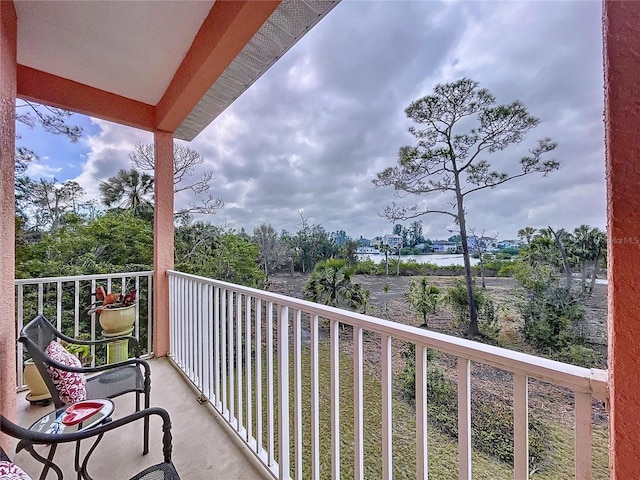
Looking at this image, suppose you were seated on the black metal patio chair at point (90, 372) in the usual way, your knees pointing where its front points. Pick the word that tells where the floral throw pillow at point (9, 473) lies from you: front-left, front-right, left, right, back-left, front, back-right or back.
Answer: right

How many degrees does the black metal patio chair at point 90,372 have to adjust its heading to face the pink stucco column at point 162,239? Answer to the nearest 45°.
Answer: approximately 45° to its left

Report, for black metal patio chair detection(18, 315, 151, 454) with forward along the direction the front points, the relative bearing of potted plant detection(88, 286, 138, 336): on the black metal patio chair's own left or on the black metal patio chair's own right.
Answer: on the black metal patio chair's own left

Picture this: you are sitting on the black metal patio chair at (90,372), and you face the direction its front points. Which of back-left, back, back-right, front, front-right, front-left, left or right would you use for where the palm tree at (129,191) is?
left

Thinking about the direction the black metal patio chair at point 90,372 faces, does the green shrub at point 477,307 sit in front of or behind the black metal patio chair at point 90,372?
in front

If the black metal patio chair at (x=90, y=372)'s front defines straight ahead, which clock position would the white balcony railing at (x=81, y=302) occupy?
The white balcony railing is roughly at 9 o'clock from the black metal patio chair.

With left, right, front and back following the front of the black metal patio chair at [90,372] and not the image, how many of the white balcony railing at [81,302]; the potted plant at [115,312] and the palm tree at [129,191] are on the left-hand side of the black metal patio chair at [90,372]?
3

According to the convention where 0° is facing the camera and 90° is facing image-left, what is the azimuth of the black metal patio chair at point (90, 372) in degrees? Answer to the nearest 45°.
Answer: approximately 270°
